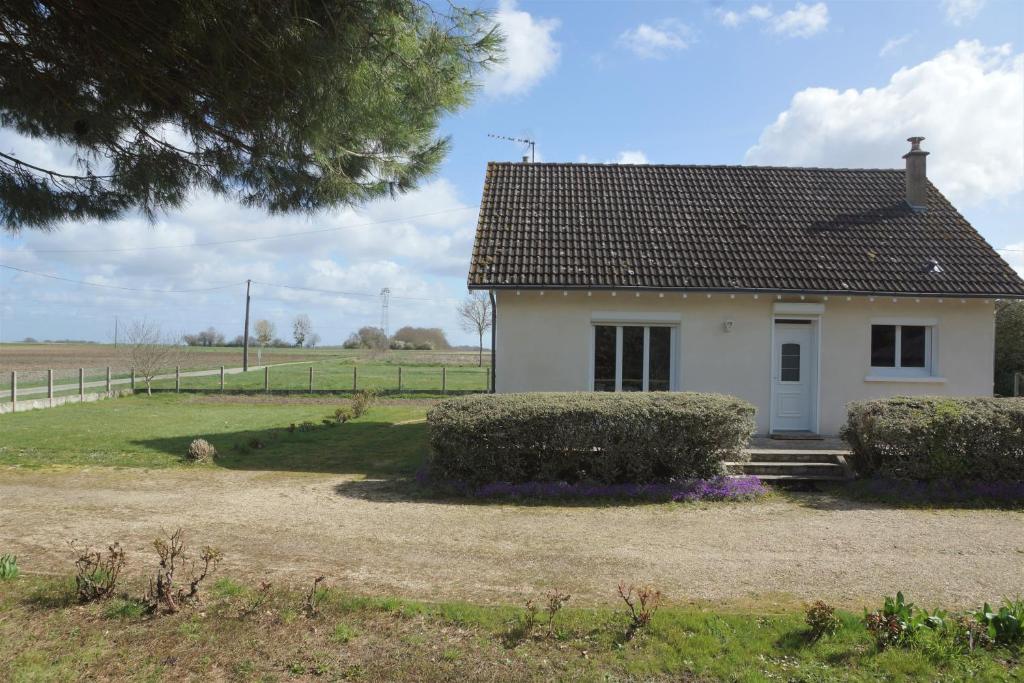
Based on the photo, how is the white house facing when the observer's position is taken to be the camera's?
facing the viewer

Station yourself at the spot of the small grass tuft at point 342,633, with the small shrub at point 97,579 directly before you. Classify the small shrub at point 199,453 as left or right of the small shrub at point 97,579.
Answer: right

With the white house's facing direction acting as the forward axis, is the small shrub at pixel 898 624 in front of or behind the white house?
in front

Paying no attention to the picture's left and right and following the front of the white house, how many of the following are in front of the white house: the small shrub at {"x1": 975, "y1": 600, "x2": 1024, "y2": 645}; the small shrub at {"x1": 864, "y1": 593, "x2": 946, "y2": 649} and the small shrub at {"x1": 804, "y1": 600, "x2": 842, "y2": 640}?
3

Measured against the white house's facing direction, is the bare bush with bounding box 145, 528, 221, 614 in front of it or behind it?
in front

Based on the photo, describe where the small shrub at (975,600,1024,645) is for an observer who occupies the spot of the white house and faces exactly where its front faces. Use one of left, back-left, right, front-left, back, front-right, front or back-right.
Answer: front

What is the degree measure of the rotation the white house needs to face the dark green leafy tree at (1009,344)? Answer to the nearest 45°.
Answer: approximately 135° to its left

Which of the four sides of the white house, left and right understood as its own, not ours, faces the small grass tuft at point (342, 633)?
front

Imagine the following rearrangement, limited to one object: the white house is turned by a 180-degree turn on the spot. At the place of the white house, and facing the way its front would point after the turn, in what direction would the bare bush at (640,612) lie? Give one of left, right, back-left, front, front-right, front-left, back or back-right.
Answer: back
